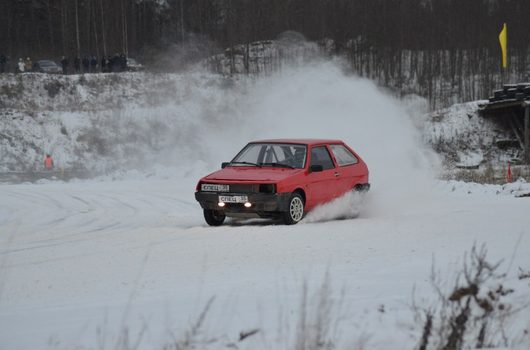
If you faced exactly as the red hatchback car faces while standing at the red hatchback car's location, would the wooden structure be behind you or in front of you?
behind

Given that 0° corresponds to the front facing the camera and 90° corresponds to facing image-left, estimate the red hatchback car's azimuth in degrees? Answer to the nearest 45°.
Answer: approximately 45°
